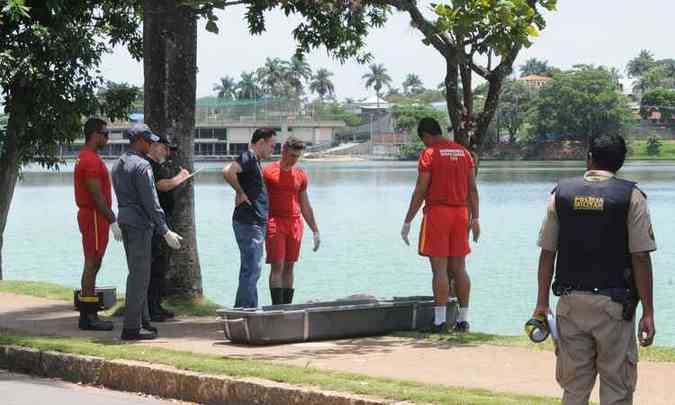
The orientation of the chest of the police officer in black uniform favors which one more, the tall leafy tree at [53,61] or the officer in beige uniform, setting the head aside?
the officer in beige uniform

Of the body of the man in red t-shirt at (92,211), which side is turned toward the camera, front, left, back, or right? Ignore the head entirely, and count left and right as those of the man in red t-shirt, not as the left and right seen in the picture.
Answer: right

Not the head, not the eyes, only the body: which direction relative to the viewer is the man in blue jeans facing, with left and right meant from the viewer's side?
facing to the right of the viewer

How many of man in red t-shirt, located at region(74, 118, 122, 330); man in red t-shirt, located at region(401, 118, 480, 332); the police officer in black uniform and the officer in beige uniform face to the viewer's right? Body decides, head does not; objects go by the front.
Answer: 2

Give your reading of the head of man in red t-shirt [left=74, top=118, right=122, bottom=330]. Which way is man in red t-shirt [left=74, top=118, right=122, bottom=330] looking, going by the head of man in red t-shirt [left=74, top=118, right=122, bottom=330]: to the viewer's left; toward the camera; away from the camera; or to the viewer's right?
to the viewer's right

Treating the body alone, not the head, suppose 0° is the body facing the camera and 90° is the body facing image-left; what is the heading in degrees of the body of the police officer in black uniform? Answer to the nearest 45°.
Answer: approximately 270°

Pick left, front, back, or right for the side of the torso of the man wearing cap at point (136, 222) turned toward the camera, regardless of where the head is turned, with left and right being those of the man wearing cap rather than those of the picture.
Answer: right

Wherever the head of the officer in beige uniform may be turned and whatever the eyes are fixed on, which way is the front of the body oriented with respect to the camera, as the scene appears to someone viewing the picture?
away from the camera
